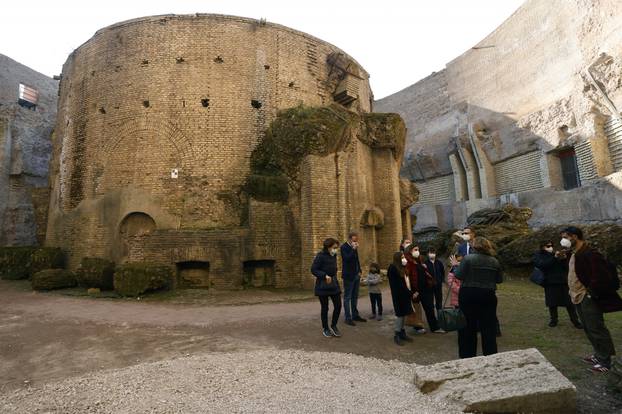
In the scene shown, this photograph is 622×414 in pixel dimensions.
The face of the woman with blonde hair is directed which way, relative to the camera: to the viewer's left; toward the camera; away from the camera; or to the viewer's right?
away from the camera

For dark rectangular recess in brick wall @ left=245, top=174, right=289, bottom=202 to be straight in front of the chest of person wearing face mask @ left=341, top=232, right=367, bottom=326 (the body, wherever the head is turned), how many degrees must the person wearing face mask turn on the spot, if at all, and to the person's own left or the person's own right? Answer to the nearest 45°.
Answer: approximately 180°

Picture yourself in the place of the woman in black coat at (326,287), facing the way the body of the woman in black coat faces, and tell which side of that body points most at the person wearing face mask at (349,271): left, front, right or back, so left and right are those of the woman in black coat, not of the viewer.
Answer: left

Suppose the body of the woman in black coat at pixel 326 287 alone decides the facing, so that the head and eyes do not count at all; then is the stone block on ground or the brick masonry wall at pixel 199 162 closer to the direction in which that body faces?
the stone block on ground

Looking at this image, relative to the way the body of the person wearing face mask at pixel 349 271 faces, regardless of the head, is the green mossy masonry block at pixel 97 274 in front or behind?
behind

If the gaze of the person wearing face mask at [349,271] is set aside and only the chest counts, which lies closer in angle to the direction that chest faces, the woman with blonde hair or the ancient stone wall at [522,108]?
the woman with blonde hair

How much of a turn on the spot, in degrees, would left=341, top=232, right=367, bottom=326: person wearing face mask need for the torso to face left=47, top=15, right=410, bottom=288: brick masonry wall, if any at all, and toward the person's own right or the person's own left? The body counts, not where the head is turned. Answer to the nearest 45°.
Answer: approximately 180°

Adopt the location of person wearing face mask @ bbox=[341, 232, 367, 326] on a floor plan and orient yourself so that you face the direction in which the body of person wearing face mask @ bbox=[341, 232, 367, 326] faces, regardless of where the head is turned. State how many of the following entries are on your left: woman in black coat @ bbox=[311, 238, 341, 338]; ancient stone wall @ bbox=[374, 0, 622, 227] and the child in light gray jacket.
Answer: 2
